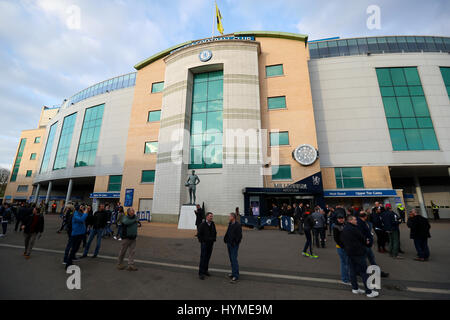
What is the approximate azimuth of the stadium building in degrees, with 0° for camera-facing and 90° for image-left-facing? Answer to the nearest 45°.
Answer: approximately 0°

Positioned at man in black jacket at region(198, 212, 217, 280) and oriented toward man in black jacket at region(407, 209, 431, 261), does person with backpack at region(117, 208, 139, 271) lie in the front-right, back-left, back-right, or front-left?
back-left

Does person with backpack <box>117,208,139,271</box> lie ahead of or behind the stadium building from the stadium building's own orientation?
ahead

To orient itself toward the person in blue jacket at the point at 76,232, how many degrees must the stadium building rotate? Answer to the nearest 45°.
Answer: approximately 45° to its right

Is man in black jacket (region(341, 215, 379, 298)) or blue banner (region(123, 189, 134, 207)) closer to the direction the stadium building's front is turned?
the man in black jacket

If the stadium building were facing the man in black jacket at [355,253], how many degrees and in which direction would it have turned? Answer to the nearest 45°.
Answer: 0° — it already faces them

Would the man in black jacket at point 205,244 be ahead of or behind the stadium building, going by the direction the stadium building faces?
ahead

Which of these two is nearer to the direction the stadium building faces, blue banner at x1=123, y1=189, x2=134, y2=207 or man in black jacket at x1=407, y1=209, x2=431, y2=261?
the man in black jacket

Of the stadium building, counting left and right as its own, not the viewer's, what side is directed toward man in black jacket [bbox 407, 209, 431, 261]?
front
